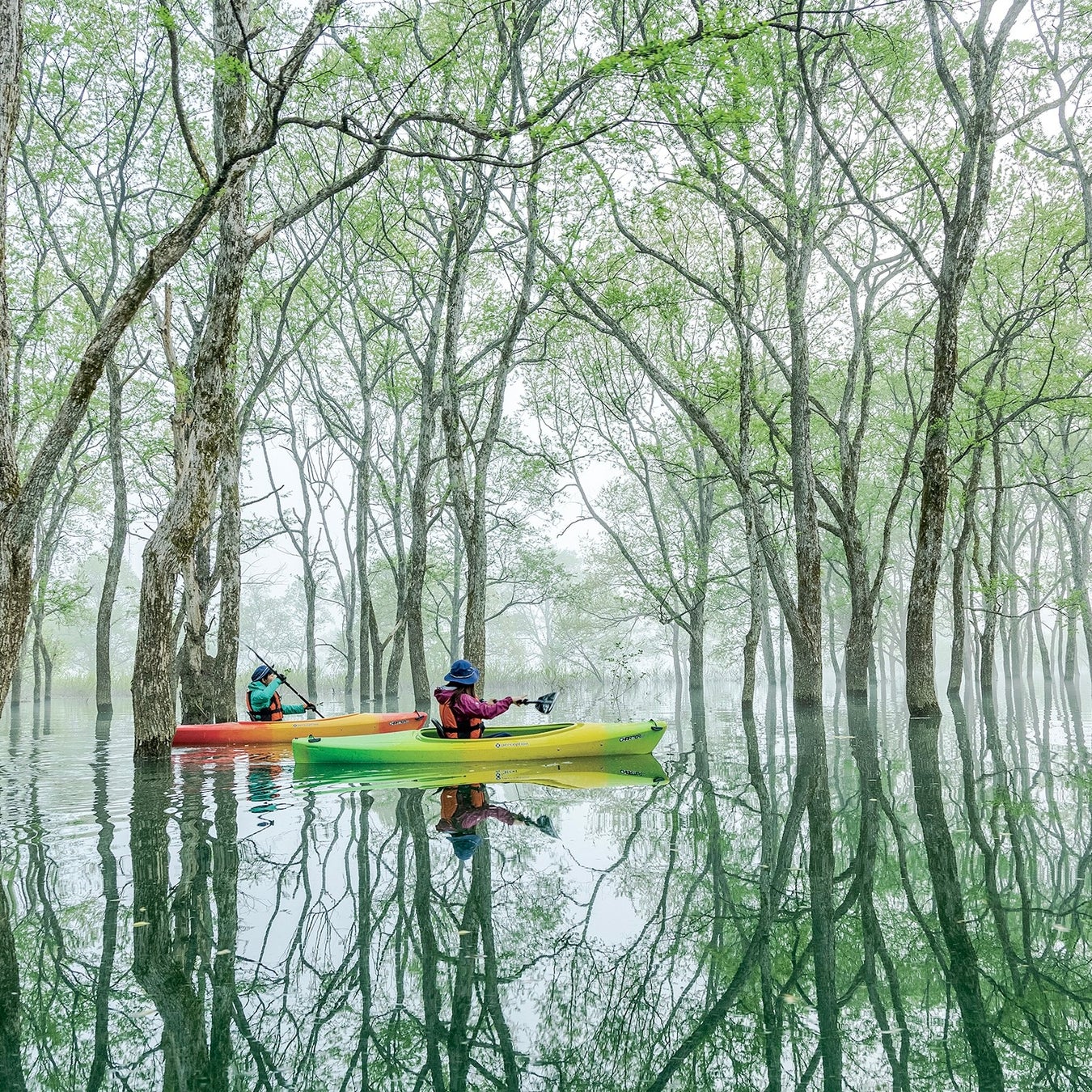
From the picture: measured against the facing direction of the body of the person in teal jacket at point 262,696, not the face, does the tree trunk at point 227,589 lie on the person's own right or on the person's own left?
on the person's own left

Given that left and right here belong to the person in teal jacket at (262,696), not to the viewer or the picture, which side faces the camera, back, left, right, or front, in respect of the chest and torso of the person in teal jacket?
right

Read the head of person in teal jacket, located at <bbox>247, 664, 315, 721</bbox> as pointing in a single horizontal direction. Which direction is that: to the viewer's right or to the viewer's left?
to the viewer's right

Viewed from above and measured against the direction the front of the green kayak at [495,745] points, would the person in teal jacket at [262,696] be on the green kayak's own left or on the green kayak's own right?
on the green kayak's own left

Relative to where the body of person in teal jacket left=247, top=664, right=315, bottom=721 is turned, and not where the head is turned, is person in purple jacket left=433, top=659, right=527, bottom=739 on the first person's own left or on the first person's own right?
on the first person's own right

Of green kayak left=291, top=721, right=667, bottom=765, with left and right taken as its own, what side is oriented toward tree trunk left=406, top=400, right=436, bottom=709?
left

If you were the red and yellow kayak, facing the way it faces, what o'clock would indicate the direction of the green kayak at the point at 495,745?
The green kayak is roughly at 2 o'clock from the red and yellow kayak.

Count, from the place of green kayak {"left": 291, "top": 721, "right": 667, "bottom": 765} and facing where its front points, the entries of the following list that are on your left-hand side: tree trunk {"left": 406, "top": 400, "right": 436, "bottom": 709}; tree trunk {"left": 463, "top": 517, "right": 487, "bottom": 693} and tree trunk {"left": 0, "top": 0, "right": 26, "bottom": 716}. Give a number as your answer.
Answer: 2

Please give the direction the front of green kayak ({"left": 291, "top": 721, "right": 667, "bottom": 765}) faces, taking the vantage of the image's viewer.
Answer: facing to the right of the viewer

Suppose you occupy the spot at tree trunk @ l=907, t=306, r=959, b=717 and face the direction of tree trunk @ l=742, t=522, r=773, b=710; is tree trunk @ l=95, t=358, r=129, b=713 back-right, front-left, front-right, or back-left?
front-left

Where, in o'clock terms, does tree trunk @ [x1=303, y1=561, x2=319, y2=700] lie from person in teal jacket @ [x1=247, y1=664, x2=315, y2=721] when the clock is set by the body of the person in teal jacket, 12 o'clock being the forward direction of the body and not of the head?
The tree trunk is roughly at 9 o'clock from the person in teal jacket.

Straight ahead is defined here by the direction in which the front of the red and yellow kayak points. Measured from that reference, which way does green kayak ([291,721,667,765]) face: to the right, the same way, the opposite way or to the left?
the same way

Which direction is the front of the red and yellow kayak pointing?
to the viewer's right

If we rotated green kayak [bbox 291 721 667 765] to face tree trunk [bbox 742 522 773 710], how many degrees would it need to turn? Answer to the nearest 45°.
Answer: approximately 45° to its left

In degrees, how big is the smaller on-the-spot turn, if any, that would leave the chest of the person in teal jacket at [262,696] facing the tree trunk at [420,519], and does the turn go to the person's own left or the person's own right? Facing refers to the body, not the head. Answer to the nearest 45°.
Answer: approximately 45° to the person's own left

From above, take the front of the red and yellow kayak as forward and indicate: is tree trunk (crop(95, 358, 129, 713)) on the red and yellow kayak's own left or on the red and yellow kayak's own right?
on the red and yellow kayak's own left
